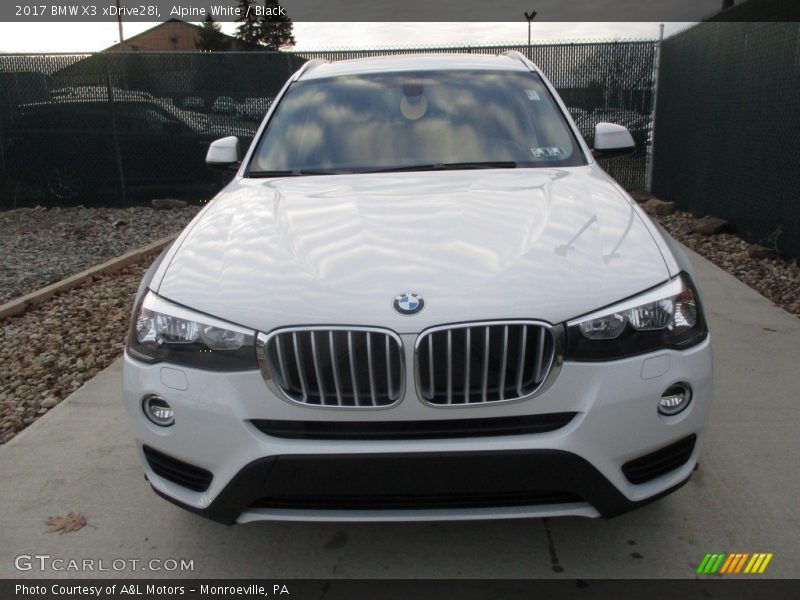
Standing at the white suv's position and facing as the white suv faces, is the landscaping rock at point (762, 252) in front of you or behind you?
behind

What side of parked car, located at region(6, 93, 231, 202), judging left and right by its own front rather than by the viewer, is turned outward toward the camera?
right

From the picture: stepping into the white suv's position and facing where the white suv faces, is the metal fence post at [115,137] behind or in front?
behind

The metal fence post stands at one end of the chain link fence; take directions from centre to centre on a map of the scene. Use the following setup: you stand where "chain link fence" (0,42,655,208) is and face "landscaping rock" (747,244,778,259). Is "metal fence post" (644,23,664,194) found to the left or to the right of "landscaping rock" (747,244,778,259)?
left

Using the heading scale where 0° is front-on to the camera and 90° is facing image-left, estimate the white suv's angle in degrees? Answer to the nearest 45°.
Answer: approximately 0°

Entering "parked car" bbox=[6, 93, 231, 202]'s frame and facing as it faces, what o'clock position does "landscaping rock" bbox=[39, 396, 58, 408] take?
The landscaping rock is roughly at 3 o'clock from the parked car.

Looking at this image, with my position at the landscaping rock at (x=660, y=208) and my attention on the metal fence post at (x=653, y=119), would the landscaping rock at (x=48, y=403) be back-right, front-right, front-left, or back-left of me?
back-left
